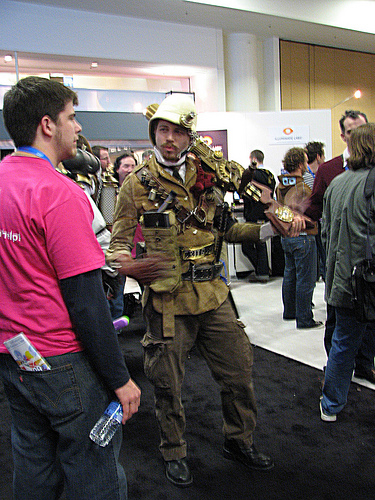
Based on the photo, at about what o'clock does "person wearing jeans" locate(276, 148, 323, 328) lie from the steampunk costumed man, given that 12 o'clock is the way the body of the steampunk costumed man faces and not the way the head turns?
The person wearing jeans is roughly at 7 o'clock from the steampunk costumed man.

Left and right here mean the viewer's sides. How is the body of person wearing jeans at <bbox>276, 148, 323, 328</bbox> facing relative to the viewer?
facing away from the viewer and to the right of the viewer

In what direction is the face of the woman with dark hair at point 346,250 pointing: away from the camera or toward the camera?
away from the camera

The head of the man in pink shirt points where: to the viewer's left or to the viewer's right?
to the viewer's right

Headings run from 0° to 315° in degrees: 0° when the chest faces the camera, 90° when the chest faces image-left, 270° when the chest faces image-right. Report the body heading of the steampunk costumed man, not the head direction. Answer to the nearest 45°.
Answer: approximately 0°

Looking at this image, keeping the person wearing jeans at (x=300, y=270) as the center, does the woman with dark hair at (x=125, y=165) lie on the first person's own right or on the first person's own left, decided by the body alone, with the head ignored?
on the first person's own left

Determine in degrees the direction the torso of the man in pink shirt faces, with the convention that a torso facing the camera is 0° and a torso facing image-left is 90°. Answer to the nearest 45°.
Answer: approximately 225°

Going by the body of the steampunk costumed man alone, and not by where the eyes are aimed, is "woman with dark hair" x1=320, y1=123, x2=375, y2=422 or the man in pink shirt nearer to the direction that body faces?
the man in pink shirt

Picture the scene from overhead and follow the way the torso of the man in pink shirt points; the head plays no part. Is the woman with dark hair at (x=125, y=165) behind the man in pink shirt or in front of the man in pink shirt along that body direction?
in front
